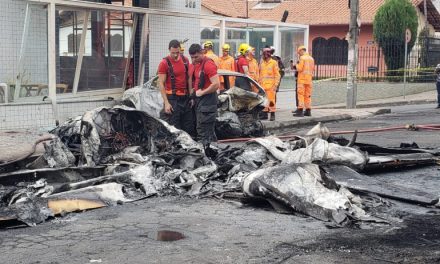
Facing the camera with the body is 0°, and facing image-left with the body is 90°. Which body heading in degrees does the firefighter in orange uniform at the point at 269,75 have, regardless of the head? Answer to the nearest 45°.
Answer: approximately 45°

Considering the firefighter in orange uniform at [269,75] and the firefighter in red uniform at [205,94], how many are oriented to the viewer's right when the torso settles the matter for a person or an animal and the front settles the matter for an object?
0

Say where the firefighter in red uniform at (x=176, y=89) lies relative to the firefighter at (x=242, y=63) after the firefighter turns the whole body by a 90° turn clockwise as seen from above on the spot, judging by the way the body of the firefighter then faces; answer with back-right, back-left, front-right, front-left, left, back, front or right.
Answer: front

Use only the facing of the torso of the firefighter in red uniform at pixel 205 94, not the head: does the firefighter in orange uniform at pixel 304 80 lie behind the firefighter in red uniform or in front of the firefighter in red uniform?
behind

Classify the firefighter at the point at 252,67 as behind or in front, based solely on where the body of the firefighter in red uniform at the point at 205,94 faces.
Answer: behind

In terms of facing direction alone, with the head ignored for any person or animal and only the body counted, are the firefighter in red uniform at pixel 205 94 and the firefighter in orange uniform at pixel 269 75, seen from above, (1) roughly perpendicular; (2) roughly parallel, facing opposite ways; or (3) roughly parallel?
roughly parallel

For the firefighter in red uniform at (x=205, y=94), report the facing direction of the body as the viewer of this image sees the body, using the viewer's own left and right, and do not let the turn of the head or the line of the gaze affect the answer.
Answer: facing the viewer and to the left of the viewer

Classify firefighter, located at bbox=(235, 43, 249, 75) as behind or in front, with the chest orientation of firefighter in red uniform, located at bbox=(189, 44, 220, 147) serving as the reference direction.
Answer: behind

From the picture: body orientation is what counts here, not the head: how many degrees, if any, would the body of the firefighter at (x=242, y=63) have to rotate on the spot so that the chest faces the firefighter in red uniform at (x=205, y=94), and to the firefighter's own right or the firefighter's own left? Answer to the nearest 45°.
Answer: approximately 90° to the firefighter's own right

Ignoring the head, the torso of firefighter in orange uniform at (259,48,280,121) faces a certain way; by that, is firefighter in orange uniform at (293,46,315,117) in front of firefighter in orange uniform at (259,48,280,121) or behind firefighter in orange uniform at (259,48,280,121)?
behind
